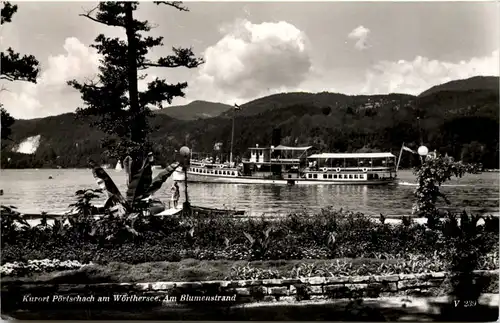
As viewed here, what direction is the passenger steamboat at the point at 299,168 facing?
to the viewer's left

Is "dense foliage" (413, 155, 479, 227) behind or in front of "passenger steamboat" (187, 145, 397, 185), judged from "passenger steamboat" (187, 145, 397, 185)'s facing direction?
behind

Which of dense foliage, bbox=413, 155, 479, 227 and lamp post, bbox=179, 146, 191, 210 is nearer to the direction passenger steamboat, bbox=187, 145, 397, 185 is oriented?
the lamp post

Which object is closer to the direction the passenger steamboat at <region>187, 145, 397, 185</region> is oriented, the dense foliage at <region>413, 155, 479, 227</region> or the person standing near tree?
the person standing near tree
